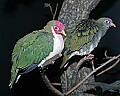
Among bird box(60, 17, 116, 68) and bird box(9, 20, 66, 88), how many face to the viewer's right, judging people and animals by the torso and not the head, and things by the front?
2

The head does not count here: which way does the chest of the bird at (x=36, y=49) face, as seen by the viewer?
to the viewer's right

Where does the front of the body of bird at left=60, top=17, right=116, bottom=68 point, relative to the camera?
to the viewer's right
